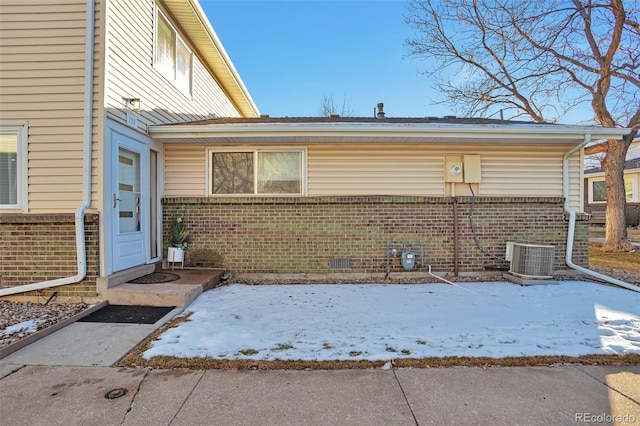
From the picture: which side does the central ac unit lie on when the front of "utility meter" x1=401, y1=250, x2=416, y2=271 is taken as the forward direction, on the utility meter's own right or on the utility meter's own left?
on the utility meter's own left

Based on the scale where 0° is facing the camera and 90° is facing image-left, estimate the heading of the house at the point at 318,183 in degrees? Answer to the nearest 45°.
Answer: approximately 0°

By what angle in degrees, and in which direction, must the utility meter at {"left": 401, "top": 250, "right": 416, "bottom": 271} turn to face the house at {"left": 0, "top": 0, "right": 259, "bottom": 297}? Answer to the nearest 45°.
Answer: approximately 45° to its right

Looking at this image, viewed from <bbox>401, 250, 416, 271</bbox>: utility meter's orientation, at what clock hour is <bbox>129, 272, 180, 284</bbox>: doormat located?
The doormat is roughly at 2 o'clock from the utility meter.

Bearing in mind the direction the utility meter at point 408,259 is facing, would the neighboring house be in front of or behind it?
behind

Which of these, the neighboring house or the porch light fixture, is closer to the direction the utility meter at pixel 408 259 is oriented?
the porch light fixture

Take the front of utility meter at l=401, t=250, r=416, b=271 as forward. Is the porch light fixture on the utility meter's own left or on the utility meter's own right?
on the utility meter's own right

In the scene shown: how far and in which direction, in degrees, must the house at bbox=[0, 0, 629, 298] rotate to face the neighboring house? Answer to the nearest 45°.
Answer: approximately 135° to its left
